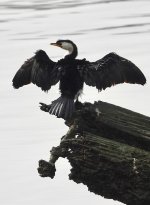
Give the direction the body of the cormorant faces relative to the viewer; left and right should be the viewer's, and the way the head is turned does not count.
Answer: facing away from the viewer
